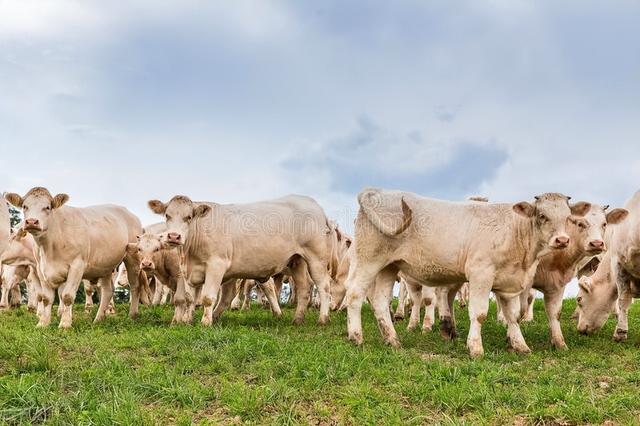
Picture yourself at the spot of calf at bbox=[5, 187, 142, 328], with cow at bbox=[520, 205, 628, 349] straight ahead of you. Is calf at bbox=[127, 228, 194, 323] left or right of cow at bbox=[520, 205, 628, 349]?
left

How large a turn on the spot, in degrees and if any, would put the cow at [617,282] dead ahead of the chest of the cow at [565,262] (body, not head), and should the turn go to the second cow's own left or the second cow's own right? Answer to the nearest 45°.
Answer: approximately 90° to the second cow's own left

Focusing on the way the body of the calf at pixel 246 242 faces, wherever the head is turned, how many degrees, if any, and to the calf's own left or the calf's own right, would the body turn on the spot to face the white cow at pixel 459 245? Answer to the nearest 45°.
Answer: approximately 135° to the calf's own left

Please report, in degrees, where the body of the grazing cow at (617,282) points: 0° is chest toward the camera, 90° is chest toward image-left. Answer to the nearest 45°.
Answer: approximately 90°

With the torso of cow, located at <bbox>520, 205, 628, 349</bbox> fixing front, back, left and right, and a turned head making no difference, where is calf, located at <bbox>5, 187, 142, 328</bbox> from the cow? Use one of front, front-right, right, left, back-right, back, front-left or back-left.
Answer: back-right

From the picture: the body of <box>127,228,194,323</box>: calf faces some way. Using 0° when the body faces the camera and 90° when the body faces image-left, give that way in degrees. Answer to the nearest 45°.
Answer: approximately 45°

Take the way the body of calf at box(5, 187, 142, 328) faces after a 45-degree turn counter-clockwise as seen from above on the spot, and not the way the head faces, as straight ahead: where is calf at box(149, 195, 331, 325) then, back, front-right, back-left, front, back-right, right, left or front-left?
left

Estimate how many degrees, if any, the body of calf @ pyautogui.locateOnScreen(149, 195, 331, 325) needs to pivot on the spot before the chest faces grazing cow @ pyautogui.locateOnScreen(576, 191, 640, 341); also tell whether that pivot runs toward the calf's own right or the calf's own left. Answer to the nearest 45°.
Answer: approximately 180°

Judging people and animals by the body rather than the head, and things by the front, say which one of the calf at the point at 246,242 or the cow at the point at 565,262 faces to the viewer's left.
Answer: the calf

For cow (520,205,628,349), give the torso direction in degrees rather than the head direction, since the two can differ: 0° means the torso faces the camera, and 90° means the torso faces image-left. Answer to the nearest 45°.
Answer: approximately 315°
